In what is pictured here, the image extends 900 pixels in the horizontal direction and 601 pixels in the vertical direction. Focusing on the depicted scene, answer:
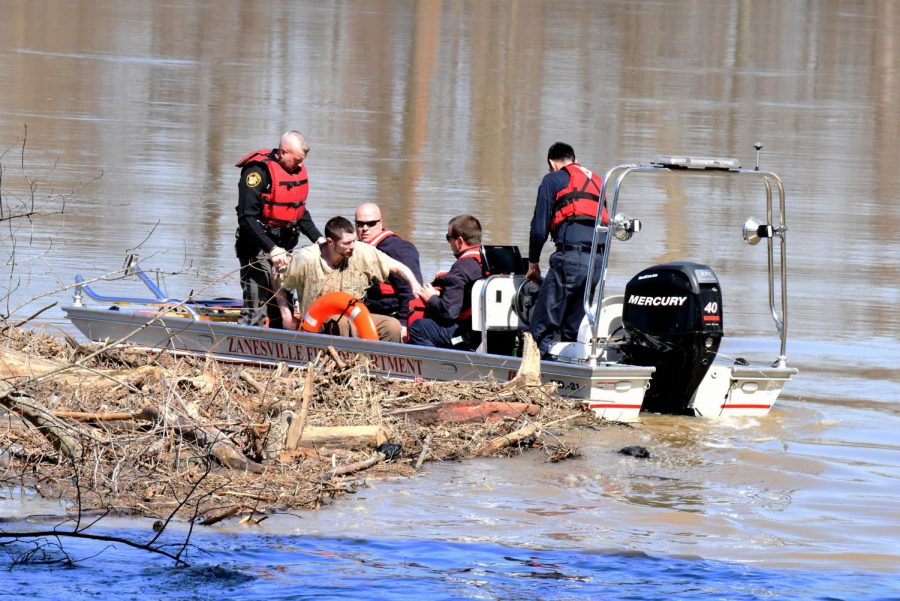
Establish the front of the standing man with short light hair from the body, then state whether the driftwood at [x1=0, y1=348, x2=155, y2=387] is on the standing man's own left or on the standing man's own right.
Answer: on the standing man's own right

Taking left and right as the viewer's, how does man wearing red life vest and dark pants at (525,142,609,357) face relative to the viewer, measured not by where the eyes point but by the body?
facing away from the viewer and to the left of the viewer

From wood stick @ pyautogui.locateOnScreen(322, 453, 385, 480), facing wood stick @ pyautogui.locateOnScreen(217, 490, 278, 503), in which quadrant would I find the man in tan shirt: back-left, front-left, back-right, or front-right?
back-right

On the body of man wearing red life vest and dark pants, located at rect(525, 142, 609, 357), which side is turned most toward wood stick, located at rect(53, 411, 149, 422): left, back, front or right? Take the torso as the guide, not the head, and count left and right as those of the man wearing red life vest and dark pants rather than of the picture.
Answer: left

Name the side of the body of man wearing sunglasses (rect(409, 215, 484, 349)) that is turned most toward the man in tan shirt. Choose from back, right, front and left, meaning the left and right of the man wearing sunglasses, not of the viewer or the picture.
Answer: front

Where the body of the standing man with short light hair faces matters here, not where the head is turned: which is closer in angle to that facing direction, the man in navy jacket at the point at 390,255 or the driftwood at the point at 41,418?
the man in navy jacket

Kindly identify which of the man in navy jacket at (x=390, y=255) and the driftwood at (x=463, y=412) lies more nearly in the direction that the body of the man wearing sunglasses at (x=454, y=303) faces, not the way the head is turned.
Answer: the man in navy jacket

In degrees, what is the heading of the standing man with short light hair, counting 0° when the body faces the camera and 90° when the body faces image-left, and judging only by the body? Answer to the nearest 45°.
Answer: approximately 315°

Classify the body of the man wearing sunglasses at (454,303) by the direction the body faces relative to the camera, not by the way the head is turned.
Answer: to the viewer's left

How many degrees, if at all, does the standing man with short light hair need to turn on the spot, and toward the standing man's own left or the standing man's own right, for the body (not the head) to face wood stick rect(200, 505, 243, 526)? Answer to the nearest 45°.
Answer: approximately 45° to the standing man's own right

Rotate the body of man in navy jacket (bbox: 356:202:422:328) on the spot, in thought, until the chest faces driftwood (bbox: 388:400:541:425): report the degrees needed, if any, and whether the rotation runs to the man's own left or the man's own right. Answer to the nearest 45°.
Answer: approximately 45° to the man's own left

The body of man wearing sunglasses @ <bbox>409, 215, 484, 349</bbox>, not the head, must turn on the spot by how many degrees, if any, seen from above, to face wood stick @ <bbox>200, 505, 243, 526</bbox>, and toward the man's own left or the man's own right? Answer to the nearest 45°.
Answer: approximately 90° to the man's own left

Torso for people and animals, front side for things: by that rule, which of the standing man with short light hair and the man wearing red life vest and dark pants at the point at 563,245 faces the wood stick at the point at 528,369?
the standing man with short light hair
